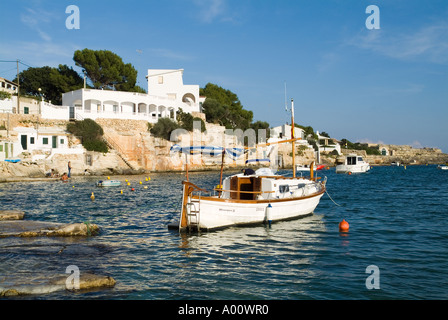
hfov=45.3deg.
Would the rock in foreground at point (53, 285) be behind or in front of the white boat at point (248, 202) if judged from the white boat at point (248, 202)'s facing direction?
behind

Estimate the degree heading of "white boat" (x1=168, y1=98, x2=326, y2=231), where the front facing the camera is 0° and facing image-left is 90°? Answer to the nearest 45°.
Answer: approximately 225°

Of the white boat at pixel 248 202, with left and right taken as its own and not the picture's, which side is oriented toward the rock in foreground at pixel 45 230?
back

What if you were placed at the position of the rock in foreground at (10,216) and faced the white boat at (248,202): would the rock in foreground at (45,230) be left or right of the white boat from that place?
right

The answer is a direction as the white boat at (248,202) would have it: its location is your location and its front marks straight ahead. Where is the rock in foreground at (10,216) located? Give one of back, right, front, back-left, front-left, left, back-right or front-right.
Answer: back-left
